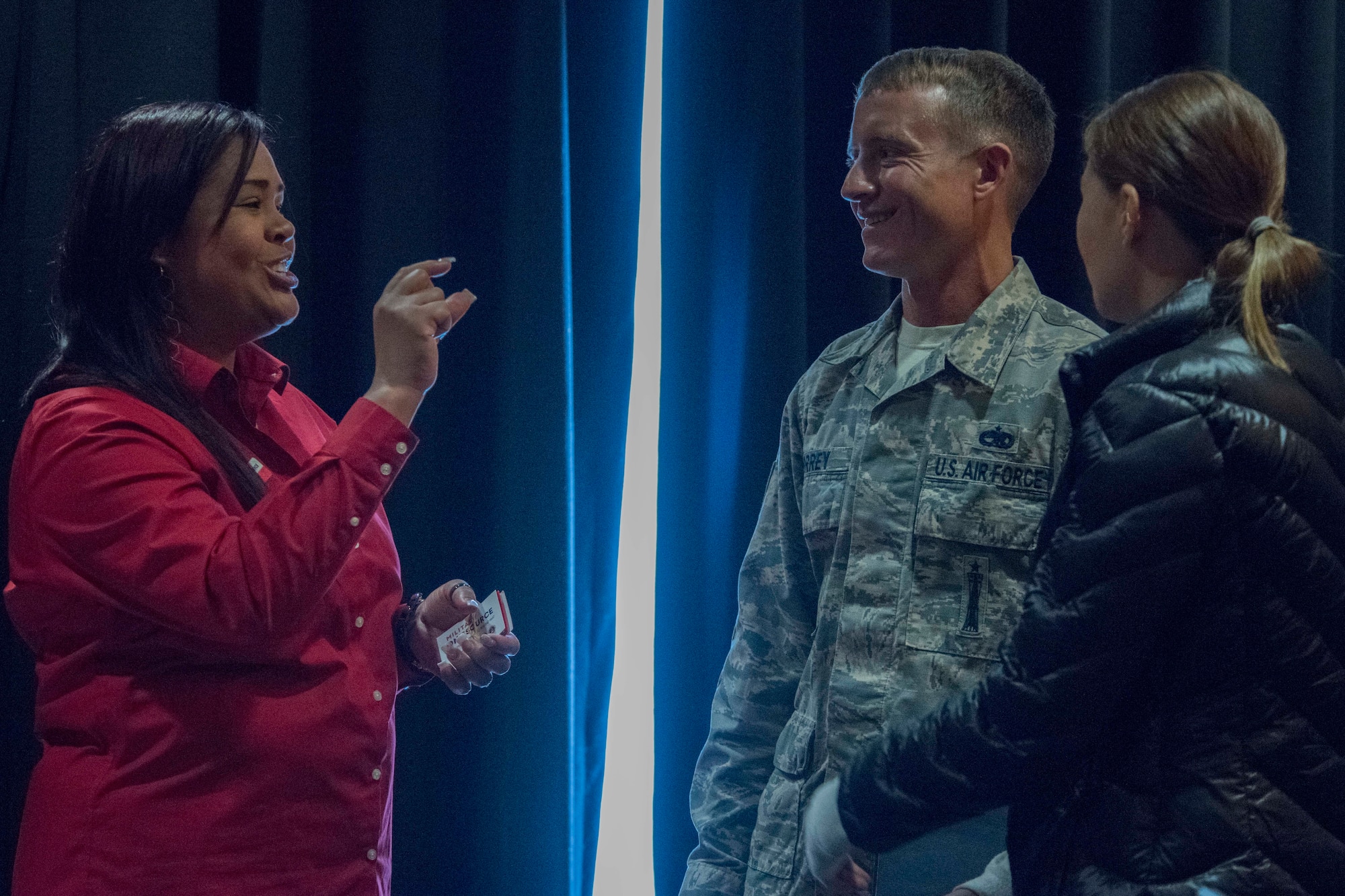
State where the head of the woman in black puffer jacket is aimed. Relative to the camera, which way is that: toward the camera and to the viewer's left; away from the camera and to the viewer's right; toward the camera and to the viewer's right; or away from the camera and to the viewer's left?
away from the camera and to the viewer's left

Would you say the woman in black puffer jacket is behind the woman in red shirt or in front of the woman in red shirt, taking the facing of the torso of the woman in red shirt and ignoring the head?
in front

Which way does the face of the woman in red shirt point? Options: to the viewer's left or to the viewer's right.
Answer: to the viewer's right

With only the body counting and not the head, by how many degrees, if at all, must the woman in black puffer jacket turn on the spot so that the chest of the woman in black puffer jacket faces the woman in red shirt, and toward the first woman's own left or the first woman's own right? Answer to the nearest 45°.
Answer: approximately 45° to the first woman's own left

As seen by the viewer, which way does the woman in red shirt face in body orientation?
to the viewer's right

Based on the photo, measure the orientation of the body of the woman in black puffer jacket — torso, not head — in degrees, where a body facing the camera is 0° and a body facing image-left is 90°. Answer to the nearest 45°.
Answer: approximately 135°

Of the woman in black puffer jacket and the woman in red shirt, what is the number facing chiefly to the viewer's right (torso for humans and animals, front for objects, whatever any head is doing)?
1

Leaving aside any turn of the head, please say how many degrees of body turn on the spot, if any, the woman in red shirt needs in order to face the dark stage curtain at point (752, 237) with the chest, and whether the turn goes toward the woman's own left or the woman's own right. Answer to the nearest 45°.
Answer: approximately 45° to the woman's own left
